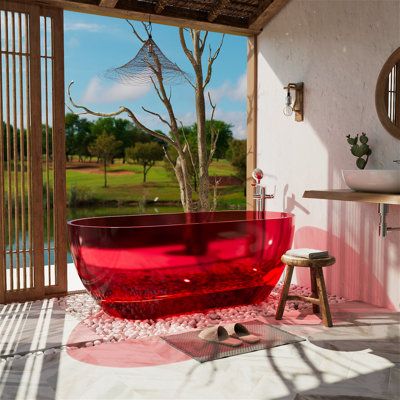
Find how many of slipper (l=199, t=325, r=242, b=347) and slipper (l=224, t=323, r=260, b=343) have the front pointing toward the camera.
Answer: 0

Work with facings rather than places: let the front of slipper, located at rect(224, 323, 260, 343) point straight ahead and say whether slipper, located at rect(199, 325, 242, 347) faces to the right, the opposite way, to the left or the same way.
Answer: the same way

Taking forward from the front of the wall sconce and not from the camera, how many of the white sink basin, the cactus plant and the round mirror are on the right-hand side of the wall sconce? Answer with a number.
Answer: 0

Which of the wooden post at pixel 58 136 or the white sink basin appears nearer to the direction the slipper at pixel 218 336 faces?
the wooden post

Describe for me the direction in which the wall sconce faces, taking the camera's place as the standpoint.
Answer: facing the viewer and to the left of the viewer

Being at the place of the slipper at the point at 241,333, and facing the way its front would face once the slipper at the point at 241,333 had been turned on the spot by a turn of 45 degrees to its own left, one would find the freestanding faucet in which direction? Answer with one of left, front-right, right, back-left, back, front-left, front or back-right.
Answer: right

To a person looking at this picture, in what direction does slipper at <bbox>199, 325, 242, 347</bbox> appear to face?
facing away from the viewer and to the left of the viewer

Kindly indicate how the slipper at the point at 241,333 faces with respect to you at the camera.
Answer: facing away from the viewer and to the left of the viewer
